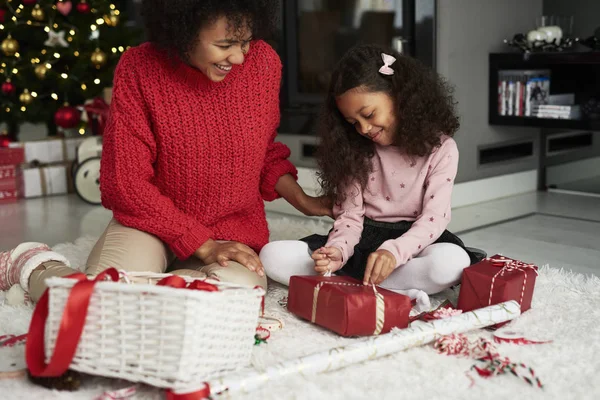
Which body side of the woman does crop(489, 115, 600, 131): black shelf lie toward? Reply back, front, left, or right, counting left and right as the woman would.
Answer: left

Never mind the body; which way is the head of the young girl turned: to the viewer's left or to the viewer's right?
to the viewer's left

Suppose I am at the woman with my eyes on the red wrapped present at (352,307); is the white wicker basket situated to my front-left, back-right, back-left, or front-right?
front-right

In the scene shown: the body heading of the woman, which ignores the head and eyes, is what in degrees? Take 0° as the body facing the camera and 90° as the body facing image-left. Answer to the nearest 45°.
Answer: approximately 315°

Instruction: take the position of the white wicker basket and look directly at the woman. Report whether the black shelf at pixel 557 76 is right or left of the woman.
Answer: right

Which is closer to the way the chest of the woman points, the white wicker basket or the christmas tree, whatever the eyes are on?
the white wicker basket

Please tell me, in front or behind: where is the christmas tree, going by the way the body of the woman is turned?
behind

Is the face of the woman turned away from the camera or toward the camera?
toward the camera

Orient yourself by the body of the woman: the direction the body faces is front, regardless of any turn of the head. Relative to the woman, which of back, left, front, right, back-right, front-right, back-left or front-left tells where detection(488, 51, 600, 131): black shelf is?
left
